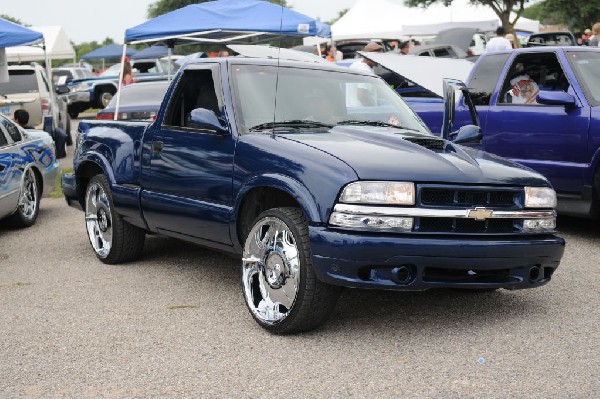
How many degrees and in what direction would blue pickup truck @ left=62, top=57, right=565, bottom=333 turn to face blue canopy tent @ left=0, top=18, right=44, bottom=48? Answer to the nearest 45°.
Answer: approximately 180°

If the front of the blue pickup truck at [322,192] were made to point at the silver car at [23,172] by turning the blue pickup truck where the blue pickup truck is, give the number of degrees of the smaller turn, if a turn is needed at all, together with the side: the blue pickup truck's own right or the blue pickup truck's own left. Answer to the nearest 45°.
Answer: approximately 180°

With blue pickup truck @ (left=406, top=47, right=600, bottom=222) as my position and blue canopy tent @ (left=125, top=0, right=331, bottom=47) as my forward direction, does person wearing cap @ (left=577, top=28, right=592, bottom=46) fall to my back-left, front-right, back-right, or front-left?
front-right

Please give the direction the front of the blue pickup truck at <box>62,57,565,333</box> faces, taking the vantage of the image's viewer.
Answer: facing the viewer and to the right of the viewer

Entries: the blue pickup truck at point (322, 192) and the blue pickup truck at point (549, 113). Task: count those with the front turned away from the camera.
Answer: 0

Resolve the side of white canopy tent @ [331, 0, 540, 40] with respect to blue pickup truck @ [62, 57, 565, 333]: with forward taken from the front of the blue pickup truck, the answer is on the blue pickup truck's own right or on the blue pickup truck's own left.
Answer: on the blue pickup truck's own left
